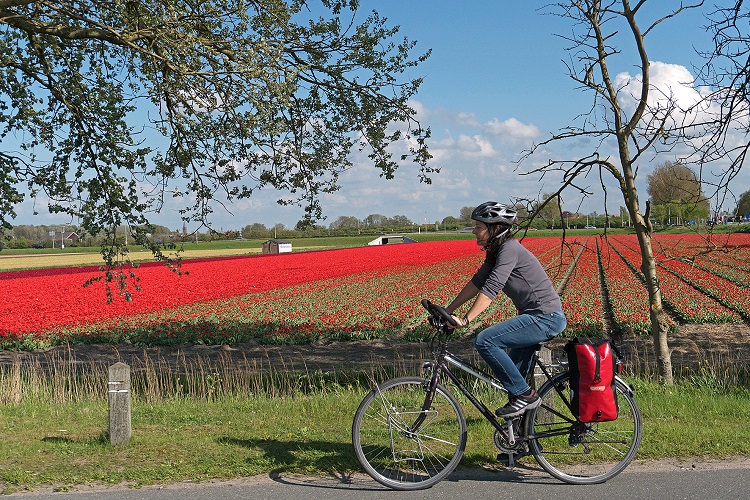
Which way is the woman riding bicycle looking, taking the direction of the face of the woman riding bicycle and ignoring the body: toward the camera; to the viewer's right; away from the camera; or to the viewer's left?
to the viewer's left

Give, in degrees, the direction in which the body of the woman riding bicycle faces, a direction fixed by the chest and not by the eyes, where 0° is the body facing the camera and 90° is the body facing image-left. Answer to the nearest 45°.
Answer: approximately 90°

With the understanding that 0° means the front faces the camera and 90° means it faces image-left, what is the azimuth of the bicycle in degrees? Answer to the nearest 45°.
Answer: approximately 90°
